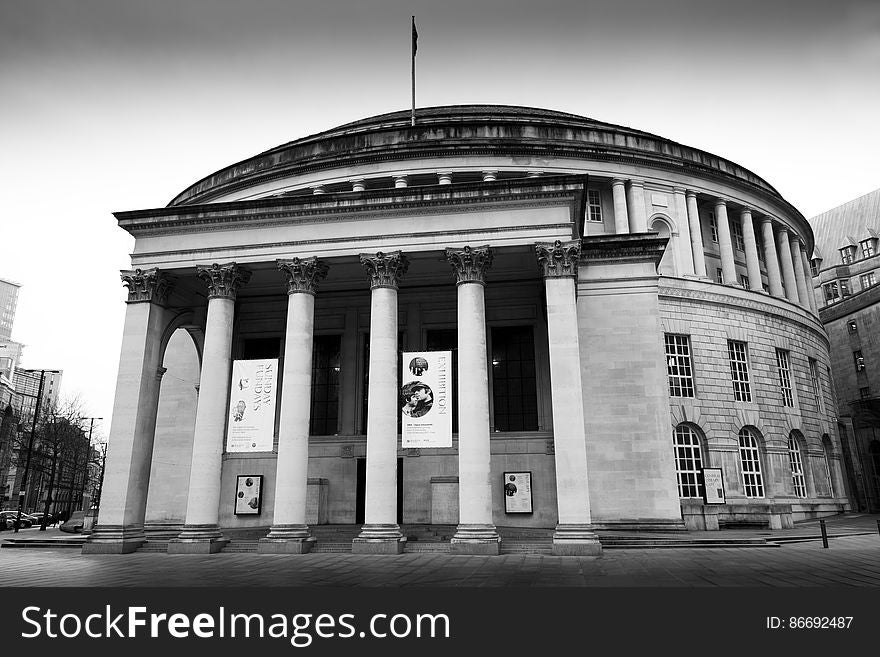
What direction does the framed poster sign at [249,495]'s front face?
toward the camera

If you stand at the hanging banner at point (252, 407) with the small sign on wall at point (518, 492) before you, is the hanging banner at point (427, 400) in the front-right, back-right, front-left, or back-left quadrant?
front-right

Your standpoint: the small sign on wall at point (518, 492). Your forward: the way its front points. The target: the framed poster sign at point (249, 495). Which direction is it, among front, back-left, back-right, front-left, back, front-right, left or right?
right

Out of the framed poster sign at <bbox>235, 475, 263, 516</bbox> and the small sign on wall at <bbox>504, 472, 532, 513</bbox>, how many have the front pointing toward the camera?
2

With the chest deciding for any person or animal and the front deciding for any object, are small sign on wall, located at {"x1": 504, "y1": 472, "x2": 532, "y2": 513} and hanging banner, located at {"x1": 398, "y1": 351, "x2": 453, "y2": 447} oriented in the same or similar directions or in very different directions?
same or similar directions

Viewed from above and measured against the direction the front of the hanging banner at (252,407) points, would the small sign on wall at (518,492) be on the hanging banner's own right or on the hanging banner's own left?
on the hanging banner's own left

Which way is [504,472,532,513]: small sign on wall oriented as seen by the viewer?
toward the camera

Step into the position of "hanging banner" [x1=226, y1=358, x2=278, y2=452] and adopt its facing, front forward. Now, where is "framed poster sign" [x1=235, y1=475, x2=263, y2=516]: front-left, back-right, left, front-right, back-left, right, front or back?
back

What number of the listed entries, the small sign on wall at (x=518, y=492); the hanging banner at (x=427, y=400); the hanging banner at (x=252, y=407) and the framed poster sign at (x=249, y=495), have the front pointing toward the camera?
4

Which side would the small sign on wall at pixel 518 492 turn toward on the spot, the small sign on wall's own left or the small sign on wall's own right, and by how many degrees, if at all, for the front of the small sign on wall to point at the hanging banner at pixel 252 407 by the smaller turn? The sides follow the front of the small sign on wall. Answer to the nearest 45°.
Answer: approximately 45° to the small sign on wall's own right

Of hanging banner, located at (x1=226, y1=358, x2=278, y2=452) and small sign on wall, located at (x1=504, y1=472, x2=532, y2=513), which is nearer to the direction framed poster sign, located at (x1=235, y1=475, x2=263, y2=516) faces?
the hanging banner

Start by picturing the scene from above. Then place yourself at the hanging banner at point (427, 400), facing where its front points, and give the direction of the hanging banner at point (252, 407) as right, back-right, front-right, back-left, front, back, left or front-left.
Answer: right

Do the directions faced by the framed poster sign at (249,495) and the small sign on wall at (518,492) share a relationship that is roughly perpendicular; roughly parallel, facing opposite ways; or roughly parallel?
roughly parallel

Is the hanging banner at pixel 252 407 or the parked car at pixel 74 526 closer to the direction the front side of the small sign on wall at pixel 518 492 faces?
the hanging banner
